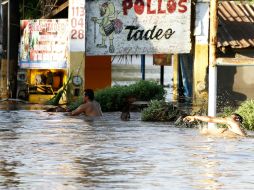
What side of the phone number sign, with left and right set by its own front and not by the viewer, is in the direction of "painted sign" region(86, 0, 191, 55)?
left

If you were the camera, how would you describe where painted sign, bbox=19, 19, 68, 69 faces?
facing the viewer

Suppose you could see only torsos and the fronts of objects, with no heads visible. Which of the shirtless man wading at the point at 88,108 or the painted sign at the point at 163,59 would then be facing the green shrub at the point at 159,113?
the painted sign

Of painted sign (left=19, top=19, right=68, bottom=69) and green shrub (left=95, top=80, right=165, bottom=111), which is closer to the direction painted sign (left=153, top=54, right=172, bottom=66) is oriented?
the green shrub

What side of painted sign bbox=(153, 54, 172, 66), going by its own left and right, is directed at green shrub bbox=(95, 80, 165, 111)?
front

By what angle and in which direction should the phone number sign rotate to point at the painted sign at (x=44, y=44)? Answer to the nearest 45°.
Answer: approximately 135° to its right
